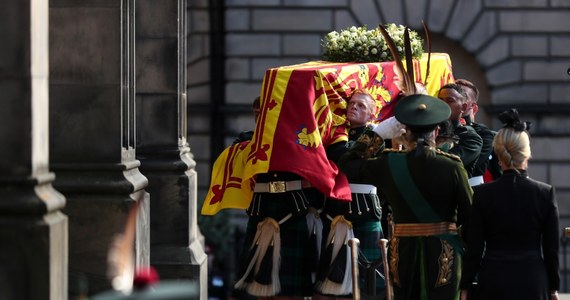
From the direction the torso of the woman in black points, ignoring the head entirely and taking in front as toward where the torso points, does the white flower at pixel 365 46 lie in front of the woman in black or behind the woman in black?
in front

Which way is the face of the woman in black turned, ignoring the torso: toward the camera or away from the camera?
away from the camera

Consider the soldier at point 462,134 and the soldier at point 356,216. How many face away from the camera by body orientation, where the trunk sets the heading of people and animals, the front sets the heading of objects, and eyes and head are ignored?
0

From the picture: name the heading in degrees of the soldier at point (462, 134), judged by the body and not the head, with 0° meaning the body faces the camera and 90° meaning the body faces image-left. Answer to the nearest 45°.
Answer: approximately 45°

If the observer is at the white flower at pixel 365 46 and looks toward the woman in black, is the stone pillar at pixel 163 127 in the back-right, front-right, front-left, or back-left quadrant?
back-right

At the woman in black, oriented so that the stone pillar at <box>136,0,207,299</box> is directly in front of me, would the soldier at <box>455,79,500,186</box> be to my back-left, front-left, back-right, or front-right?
front-right

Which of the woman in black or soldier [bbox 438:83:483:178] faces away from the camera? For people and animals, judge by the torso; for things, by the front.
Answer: the woman in black

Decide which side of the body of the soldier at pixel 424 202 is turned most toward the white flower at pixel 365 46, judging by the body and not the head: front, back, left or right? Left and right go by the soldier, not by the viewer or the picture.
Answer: front

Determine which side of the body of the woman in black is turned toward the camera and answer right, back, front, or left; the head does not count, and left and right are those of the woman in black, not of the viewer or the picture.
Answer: back

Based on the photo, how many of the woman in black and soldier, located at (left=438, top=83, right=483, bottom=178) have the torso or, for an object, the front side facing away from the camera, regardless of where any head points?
1
